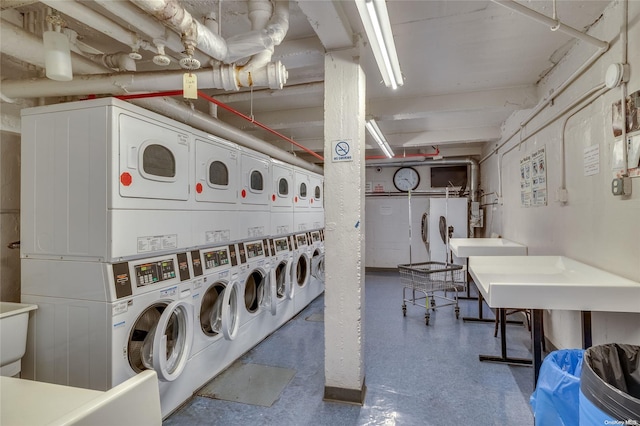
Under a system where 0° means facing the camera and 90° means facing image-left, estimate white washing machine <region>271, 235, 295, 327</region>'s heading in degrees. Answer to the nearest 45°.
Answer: approximately 315°

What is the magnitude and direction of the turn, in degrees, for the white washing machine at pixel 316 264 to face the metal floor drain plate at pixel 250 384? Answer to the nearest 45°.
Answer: approximately 45° to its right

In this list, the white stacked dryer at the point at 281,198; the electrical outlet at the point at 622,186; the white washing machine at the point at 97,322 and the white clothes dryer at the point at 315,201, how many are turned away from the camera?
0

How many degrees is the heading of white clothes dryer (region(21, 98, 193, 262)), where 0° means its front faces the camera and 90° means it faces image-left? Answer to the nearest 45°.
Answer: approximately 315°

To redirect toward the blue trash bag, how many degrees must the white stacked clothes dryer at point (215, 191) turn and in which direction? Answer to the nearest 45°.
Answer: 0° — it already faces it

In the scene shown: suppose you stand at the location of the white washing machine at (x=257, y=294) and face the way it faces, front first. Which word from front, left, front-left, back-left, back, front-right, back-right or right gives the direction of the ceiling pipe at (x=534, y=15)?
front

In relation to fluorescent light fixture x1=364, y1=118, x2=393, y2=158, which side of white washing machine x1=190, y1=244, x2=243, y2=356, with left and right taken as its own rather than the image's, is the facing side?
left

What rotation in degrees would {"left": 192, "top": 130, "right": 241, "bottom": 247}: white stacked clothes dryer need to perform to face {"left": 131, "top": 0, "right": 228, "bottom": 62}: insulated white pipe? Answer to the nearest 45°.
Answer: approximately 45° to its right

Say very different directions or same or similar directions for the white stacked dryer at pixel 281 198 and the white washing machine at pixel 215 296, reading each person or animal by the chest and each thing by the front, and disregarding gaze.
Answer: same or similar directions

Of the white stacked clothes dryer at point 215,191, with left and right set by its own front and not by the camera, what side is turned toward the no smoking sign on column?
front

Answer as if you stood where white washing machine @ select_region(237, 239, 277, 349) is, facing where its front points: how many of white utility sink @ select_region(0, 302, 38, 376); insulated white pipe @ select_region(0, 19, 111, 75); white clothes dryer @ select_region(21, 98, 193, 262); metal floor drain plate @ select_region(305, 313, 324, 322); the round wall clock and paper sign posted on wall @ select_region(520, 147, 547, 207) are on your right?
3

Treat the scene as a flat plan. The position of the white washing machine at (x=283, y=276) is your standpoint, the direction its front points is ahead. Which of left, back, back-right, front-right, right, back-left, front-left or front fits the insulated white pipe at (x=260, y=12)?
front-right

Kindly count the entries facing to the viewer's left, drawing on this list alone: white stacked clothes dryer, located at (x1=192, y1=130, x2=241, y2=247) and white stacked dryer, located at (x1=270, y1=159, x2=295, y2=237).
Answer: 0

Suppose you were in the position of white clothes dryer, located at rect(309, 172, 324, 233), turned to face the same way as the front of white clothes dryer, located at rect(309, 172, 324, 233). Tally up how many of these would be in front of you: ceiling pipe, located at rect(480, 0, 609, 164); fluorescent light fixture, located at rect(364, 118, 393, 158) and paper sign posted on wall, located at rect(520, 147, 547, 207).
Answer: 3

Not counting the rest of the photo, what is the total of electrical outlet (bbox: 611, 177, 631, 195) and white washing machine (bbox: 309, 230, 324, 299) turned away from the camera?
0
